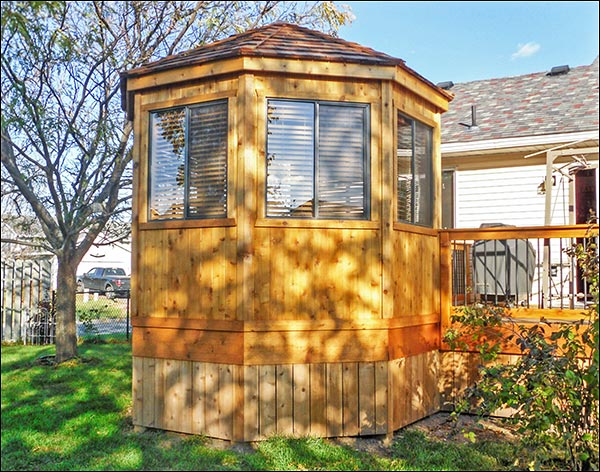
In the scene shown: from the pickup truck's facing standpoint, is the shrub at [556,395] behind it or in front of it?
behind

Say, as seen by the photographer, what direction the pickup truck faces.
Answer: facing away from the viewer and to the left of the viewer

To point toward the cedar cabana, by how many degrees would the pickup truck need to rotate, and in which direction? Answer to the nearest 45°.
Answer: approximately 135° to its left
